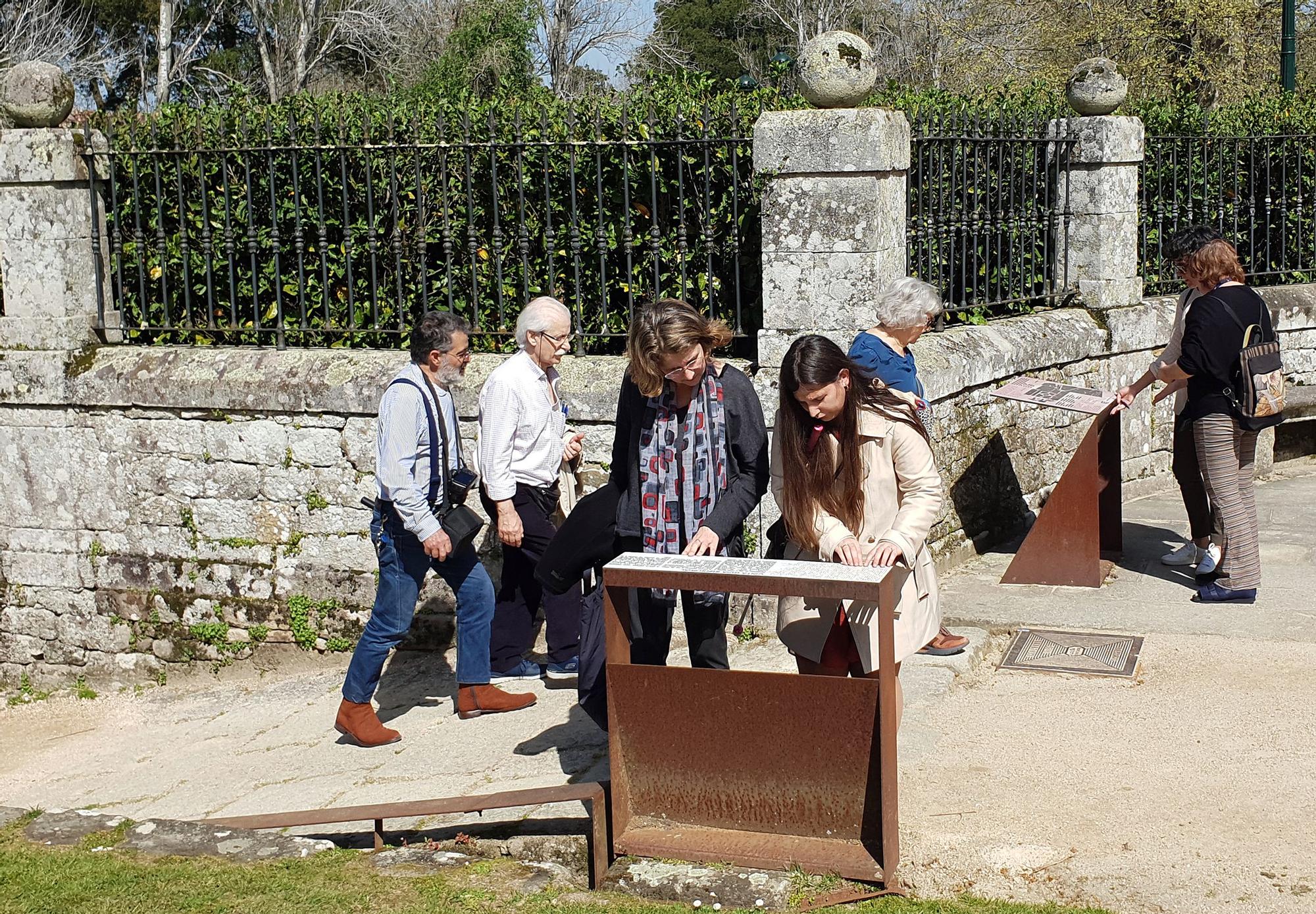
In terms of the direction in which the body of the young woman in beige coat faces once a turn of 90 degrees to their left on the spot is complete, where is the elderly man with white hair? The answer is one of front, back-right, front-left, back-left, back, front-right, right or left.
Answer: back

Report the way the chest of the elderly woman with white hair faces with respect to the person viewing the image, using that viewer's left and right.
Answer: facing to the right of the viewer

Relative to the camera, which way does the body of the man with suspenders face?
to the viewer's right

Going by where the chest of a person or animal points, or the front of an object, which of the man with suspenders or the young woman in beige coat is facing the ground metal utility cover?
the man with suspenders

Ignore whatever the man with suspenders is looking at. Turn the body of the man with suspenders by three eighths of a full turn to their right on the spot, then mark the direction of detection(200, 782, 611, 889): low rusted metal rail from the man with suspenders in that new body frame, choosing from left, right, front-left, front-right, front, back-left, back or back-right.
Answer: front-left

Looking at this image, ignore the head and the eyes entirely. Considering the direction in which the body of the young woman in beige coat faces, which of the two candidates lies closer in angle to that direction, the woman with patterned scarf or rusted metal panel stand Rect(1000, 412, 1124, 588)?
the woman with patterned scarf

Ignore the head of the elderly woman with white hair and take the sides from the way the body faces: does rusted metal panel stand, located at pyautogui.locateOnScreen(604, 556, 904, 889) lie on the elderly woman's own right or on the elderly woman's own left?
on the elderly woman's own right

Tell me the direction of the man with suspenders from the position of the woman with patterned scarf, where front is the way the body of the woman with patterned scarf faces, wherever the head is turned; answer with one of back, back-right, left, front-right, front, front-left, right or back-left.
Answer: back-right

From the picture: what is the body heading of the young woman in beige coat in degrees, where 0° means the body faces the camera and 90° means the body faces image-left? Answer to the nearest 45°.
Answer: approximately 45°

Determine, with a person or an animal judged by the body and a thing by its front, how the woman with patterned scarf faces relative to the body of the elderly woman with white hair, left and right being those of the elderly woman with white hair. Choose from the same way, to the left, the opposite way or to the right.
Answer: to the right
